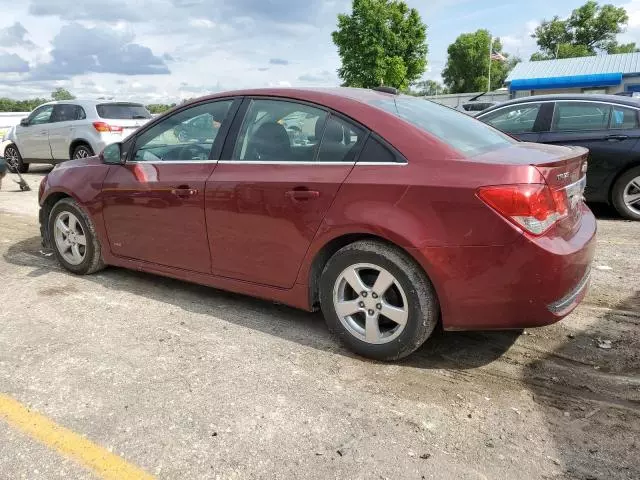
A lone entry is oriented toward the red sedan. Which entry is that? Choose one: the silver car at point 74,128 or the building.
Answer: the building

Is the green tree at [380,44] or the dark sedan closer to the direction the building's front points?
the dark sedan

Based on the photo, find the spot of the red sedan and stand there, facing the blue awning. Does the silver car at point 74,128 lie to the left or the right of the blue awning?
left

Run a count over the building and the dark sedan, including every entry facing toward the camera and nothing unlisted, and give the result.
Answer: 1

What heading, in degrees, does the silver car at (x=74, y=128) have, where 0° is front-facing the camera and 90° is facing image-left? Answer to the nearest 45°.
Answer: approximately 135°

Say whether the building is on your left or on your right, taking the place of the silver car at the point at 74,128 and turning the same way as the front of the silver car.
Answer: on your right

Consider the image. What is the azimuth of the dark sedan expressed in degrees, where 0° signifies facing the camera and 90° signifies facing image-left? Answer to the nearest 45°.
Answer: approximately 90°

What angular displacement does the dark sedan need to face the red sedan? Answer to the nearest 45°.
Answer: approximately 90° to its left

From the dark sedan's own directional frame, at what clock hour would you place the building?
The building is roughly at 3 o'clock from the dark sedan.

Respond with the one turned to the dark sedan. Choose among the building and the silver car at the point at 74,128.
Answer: the building

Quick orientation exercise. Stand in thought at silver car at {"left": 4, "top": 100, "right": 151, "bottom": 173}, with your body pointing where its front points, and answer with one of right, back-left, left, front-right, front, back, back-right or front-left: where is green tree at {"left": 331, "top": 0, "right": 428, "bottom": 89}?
right

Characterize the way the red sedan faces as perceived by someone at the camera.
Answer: facing away from the viewer and to the left of the viewer
